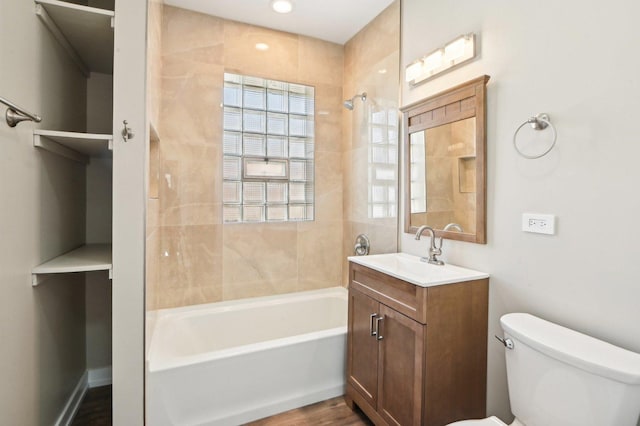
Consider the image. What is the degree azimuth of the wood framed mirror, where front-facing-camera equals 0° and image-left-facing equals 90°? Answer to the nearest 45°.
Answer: approximately 45°

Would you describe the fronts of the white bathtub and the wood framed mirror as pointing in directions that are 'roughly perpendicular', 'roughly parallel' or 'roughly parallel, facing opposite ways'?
roughly perpendicular

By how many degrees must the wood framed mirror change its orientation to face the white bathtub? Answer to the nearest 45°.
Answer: approximately 45° to its right

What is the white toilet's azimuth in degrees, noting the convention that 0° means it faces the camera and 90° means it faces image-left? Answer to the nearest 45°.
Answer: approximately 45°

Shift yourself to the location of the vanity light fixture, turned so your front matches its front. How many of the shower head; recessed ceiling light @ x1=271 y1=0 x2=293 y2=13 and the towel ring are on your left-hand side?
1

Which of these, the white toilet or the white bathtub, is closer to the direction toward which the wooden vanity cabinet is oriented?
the white bathtub
